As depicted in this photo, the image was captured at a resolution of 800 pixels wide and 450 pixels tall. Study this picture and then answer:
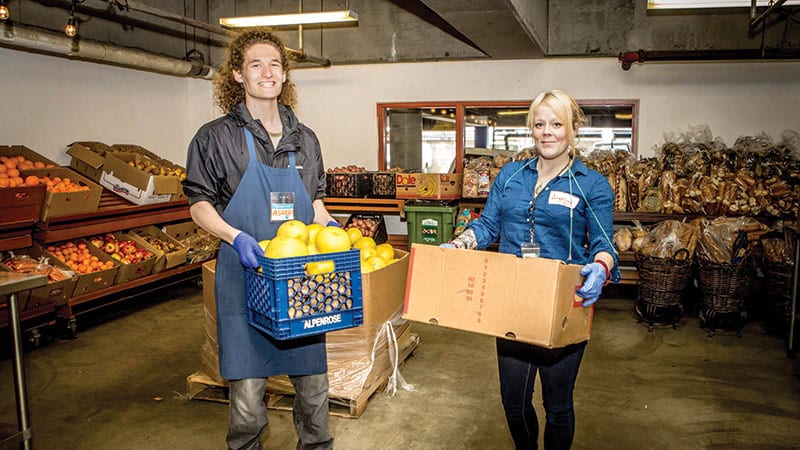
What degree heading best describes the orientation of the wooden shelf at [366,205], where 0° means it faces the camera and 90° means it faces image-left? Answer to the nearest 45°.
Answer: approximately 0°

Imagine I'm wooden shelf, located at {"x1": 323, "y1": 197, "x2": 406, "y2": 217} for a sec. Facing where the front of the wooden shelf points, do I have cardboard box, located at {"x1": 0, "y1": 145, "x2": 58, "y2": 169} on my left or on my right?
on my right

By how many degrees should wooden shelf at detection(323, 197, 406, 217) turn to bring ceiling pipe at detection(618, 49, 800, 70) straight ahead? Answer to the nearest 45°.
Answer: approximately 90° to its left

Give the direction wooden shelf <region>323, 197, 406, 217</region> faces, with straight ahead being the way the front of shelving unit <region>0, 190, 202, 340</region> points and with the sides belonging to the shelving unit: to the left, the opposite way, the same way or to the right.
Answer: to the right

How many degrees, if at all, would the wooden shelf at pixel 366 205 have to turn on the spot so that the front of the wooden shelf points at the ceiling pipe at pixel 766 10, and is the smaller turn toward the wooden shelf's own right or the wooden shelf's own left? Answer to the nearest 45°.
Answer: approximately 45° to the wooden shelf's own left

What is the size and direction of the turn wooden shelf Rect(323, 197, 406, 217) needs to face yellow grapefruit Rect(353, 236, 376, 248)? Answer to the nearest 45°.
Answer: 0° — it already faces it

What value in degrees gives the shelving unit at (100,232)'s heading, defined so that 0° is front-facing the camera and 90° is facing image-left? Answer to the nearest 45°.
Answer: approximately 315°

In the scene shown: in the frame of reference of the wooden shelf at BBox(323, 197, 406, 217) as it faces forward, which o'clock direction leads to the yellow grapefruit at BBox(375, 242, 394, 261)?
The yellow grapefruit is roughly at 12 o'clock from the wooden shelf.
